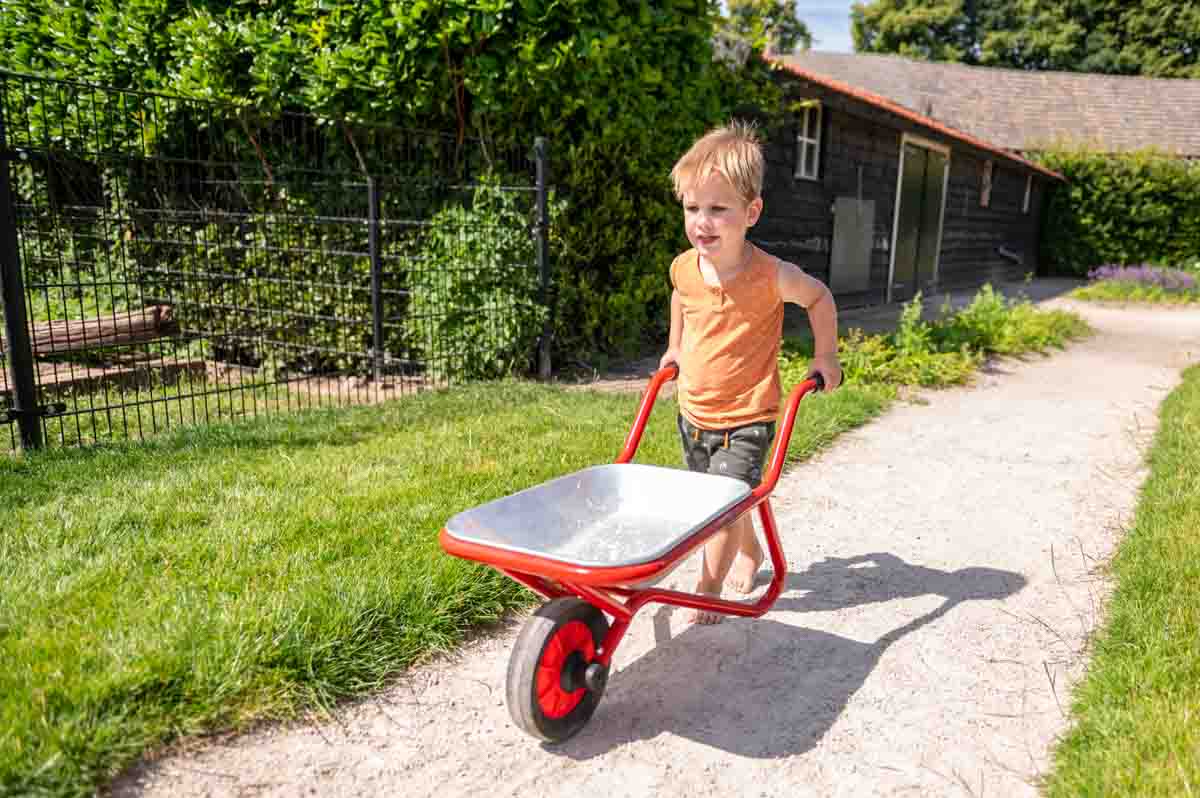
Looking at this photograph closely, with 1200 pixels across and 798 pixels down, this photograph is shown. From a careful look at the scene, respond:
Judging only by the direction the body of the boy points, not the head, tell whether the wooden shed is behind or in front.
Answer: behind

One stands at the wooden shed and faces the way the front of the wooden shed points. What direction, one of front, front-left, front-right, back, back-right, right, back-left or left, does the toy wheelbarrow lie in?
front-right

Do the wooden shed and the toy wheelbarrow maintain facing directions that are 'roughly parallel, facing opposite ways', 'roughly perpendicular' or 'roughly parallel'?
roughly perpendicular

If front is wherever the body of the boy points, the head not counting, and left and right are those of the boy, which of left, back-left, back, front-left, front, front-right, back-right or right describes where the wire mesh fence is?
right

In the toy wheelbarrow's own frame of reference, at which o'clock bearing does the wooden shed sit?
The wooden shed is roughly at 5 o'clock from the toy wheelbarrow.

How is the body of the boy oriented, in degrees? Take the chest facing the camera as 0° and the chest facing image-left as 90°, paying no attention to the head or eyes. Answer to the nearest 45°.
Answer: approximately 45°

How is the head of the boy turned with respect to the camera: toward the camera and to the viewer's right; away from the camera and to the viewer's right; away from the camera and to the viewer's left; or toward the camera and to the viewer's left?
toward the camera and to the viewer's left

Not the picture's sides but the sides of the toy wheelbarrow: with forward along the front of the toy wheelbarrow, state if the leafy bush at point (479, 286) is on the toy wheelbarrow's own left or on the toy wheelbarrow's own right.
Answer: on the toy wheelbarrow's own right

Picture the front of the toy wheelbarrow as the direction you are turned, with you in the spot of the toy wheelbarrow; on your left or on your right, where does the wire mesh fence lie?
on your right

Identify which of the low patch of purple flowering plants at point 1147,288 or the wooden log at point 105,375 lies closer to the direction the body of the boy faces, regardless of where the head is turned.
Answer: the wooden log

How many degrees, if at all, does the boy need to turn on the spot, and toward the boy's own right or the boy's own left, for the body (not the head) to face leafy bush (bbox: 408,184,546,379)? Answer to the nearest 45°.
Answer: approximately 90° to the boy's own right

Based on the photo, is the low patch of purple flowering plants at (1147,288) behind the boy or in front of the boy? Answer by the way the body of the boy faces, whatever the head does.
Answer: behind
